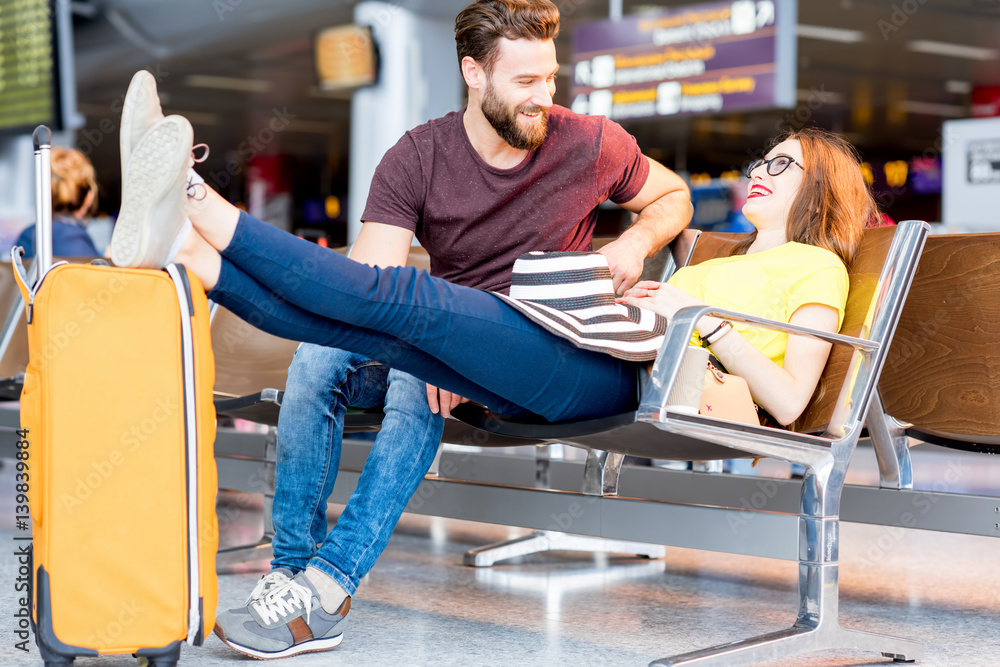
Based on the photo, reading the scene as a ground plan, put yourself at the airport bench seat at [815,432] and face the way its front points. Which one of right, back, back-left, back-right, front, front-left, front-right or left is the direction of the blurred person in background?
right

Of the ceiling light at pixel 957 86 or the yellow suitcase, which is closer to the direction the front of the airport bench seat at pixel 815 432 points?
the yellow suitcase

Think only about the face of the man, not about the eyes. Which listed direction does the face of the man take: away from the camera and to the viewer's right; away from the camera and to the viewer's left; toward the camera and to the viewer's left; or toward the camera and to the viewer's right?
toward the camera and to the viewer's right

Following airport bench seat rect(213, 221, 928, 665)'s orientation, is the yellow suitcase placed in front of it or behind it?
in front

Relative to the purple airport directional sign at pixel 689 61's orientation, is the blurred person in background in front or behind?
in front

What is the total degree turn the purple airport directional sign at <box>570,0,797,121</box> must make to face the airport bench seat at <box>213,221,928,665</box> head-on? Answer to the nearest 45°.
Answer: approximately 45° to its left

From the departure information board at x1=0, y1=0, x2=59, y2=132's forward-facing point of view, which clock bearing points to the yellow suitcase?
The yellow suitcase is roughly at 12 o'clock from the departure information board.

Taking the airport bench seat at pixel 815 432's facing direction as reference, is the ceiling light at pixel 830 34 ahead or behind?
behind

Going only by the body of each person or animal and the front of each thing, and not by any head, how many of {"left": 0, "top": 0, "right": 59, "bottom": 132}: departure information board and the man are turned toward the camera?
2
